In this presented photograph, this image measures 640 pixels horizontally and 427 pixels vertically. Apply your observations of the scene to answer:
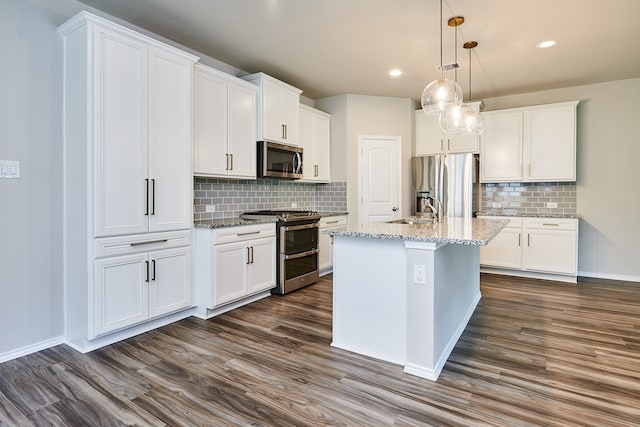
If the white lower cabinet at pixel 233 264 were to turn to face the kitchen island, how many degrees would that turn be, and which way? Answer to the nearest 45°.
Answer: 0° — it already faces it

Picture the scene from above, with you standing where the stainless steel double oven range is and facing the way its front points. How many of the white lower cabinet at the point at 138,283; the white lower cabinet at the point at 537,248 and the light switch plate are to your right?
2

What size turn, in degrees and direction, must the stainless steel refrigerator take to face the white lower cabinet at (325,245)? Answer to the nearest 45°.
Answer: approximately 45° to its right

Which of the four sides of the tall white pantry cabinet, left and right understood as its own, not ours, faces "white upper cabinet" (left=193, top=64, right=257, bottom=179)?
left

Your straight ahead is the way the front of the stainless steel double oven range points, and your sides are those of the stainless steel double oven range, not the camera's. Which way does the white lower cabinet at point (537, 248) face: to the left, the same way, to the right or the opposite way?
to the right

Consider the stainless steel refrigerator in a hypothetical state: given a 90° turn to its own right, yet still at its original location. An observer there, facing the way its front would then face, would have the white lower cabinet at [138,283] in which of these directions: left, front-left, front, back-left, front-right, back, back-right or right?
front-left

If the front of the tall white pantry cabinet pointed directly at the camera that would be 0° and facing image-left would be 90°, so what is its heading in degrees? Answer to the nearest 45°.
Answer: approximately 315°

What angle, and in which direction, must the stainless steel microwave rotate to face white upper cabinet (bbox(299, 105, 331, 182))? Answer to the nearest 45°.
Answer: approximately 90° to its left

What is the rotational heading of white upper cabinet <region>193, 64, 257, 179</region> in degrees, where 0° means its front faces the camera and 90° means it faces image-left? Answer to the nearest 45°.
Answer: approximately 315°

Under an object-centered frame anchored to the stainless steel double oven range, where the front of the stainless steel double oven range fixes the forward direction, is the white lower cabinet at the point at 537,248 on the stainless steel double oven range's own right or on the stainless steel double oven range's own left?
on the stainless steel double oven range's own left

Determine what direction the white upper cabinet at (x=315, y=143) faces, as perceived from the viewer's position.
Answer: facing the viewer and to the right of the viewer

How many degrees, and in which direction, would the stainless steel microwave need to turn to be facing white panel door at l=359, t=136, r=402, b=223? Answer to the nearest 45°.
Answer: approximately 90° to its left

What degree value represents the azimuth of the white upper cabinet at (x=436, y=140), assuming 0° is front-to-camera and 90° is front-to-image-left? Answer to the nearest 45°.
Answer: approximately 0°

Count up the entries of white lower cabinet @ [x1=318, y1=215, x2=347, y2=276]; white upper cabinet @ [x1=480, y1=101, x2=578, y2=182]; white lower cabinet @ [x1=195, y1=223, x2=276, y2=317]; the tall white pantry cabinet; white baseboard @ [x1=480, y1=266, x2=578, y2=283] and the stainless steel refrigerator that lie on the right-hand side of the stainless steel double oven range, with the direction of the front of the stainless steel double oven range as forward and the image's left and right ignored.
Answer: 2

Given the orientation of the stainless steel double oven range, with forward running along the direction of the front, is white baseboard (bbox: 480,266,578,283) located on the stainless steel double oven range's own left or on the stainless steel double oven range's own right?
on the stainless steel double oven range's own left

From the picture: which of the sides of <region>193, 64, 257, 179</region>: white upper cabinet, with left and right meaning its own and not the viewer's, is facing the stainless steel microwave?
left
